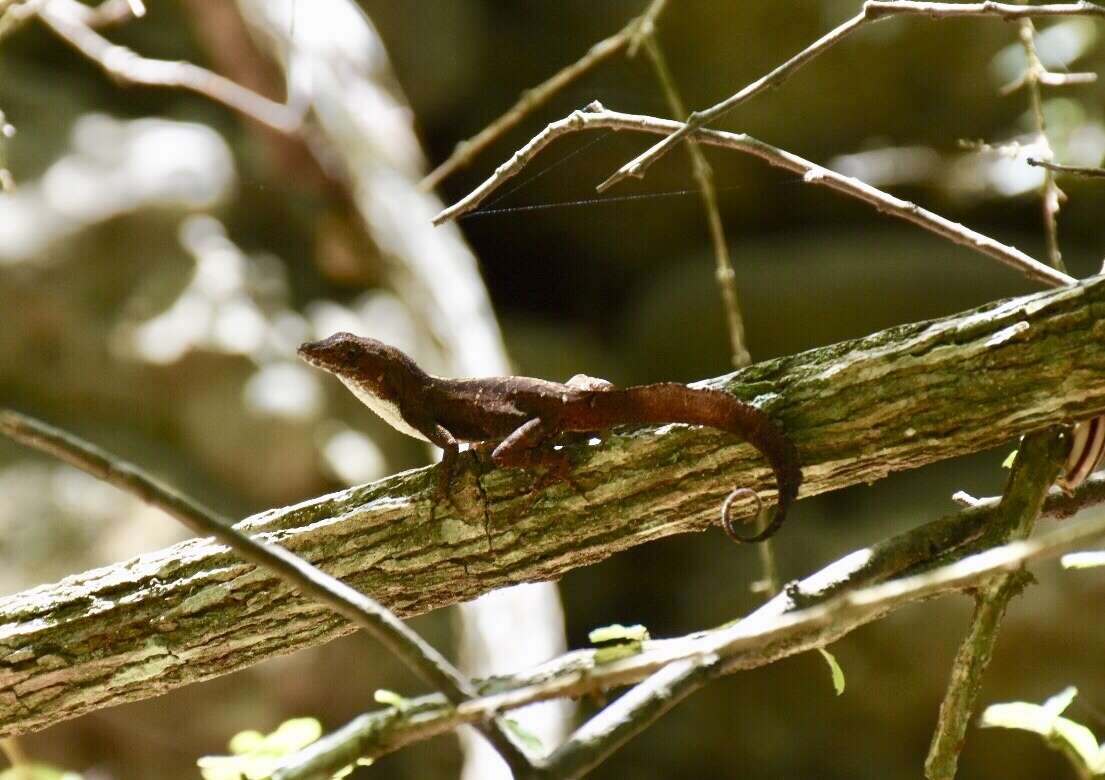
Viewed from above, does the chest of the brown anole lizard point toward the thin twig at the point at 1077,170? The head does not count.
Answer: no

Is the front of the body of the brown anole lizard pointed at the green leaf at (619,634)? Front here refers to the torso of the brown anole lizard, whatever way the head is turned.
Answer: no

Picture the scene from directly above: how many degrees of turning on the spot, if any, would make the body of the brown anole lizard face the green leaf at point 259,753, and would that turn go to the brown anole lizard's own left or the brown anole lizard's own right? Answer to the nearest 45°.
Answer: approximately 45° to the brown anole lizard's own left

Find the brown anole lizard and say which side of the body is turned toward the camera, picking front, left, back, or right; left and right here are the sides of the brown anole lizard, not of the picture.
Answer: left

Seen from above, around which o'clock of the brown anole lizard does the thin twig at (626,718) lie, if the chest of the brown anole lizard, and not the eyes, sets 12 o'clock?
The thin twig is roughly at 9 o'clock from the brown anole lizard.

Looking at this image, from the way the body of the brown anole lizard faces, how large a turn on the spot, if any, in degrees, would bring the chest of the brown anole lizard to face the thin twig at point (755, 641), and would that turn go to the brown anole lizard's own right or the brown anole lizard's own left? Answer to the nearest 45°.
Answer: approximately 90° to the brown anole lizard's own left

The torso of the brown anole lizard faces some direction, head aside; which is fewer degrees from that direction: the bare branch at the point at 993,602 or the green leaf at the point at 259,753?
the green leaf

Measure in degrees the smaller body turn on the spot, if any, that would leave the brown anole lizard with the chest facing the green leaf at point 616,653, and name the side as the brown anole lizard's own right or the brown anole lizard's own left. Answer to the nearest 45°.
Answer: approximately 90° to the brown anole lizard's own left

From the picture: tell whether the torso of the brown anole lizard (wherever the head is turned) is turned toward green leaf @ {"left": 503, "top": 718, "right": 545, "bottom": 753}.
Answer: no
